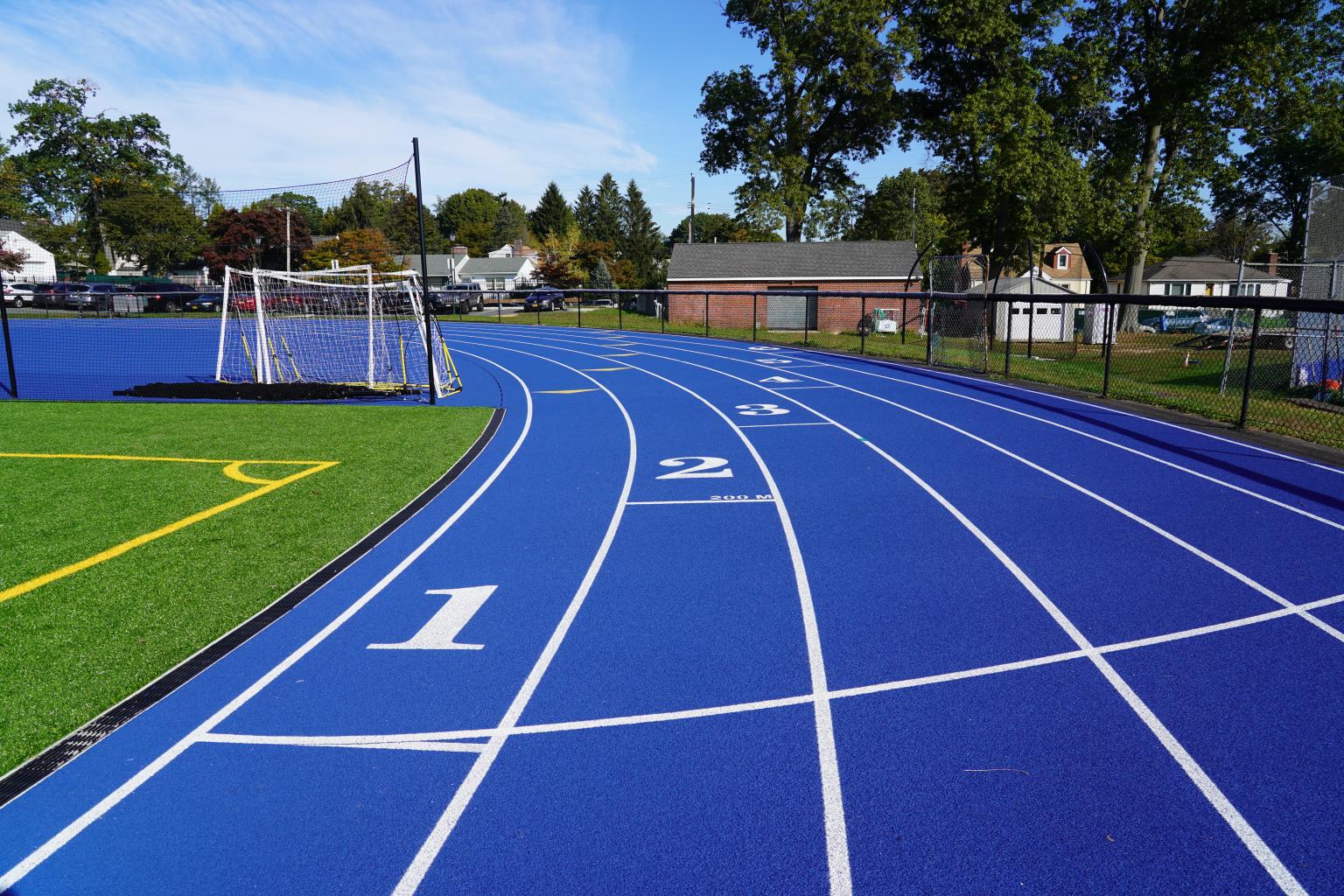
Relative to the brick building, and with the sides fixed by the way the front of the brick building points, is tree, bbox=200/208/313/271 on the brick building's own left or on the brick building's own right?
on the brick building's own right

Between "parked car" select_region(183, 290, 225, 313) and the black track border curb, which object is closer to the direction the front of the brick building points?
the black track border curb

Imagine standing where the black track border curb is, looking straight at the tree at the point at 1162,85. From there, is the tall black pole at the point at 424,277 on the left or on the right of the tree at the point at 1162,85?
left

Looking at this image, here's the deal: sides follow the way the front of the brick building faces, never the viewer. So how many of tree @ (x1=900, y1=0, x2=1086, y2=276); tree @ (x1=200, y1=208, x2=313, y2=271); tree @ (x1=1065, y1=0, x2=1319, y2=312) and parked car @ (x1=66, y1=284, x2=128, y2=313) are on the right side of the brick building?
2

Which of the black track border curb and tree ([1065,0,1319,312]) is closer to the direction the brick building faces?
the black track border curb
